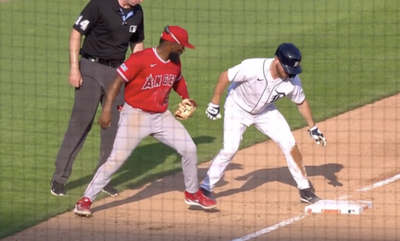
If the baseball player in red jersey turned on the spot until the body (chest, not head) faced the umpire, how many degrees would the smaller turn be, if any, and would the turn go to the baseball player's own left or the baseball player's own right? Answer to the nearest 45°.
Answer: approximately 180°

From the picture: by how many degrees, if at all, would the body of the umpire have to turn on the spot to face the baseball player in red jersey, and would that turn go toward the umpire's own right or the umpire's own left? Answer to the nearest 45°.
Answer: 0° — they already face them

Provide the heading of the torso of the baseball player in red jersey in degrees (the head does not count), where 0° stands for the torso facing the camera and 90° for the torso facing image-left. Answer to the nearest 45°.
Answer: approximately 315°

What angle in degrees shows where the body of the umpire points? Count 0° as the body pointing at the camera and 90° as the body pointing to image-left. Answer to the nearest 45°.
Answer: approximately 315°

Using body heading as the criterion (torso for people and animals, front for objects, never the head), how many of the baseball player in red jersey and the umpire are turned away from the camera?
0
